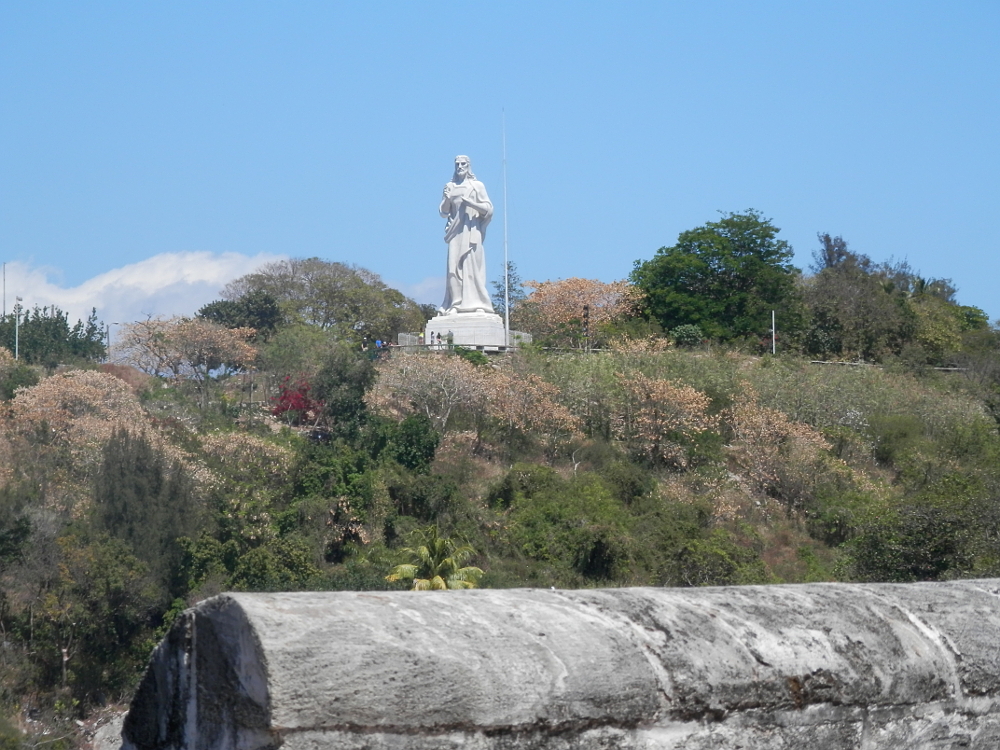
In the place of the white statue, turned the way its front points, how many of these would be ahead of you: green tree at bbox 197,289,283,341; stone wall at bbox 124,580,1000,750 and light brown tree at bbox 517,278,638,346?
1

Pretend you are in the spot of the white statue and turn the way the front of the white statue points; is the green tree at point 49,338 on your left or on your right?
on your right

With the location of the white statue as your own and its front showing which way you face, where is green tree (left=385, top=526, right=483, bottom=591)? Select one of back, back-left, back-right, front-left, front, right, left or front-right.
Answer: front

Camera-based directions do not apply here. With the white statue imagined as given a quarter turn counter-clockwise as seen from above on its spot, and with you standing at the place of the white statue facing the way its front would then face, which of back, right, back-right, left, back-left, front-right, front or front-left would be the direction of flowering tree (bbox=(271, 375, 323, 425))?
back-right

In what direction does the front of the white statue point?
toward the camera

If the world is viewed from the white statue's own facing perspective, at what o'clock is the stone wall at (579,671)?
The stone wall is roughly at 12 o'clock from the white statue.

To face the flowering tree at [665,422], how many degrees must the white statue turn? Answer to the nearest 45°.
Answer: approximately 45° to its left

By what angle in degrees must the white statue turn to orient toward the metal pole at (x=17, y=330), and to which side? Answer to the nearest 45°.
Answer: approximately 135° to its right

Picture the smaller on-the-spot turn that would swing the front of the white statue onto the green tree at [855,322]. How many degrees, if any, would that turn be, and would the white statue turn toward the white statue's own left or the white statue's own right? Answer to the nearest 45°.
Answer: approximately 135° to the white statue's own left

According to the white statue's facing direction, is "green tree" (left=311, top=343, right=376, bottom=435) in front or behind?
in front

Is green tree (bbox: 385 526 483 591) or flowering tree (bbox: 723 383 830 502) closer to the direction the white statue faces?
the green tree

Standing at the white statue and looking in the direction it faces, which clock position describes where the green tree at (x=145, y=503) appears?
The green tree is roughly at 1 o'clock from the white statue.

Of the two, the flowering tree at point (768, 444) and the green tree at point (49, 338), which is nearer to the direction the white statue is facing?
the flowering tree
